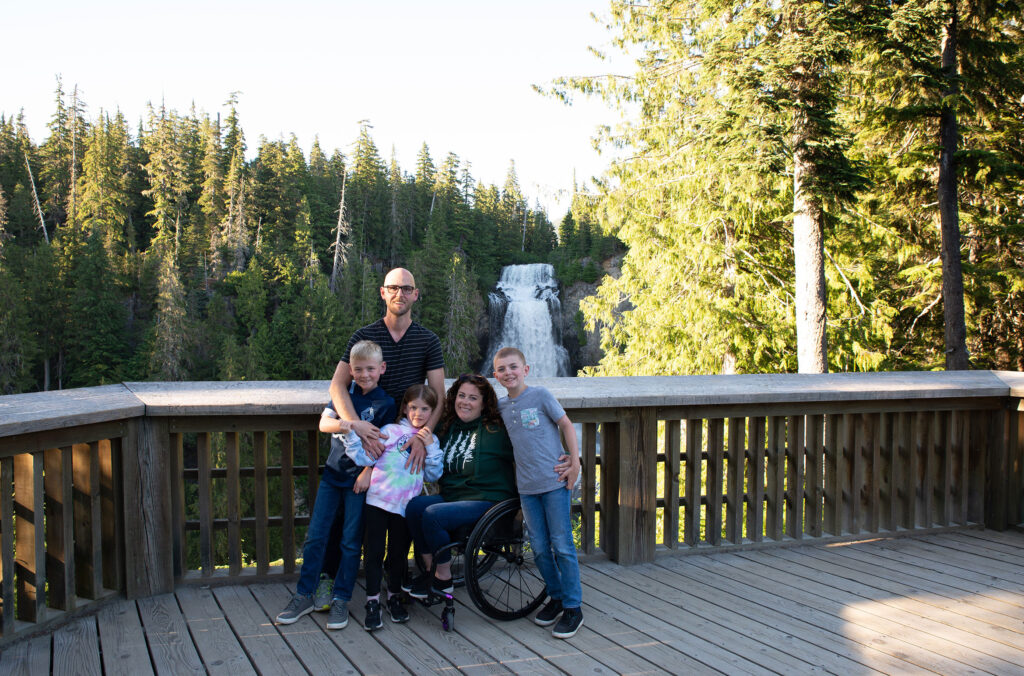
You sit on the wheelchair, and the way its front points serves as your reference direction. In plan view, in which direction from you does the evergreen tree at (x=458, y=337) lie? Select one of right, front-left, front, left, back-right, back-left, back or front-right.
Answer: back-right

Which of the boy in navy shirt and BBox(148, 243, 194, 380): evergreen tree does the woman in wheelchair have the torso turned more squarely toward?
the boy in navy shirt

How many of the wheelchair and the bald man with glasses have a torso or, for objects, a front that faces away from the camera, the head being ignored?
0

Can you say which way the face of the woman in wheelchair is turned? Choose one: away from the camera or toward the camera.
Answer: toward the camera

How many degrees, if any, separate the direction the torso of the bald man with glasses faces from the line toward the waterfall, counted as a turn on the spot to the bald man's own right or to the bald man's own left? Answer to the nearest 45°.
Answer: approximately 180°

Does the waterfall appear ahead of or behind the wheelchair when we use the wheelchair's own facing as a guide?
behind

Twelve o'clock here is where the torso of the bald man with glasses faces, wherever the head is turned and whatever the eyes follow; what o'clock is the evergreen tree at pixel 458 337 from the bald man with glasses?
The evergreen tree is roughly at 6 o'clock from the bald man with glasses.

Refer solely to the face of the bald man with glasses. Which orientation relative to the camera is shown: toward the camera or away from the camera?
toward the camera

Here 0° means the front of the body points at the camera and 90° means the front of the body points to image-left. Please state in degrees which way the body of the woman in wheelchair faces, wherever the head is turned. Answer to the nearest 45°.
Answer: approximately 45°

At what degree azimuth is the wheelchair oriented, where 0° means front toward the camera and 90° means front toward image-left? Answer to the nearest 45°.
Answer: approximately 45°

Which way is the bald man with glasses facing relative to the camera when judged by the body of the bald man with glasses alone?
toward the camera

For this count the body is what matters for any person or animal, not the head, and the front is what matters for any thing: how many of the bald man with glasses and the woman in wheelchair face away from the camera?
0
